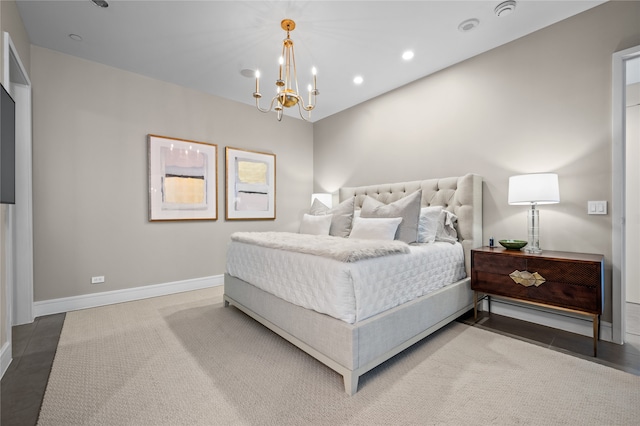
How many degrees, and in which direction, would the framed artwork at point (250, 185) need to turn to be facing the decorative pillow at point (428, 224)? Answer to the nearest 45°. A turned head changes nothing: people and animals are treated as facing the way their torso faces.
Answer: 0° — it already faces it

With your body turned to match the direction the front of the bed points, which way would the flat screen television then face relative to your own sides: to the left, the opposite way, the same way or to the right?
the opposite way

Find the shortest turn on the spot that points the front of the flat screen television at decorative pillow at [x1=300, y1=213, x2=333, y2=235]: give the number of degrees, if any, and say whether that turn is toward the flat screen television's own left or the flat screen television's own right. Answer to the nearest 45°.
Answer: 0° — it already faces it

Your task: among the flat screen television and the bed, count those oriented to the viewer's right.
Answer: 1

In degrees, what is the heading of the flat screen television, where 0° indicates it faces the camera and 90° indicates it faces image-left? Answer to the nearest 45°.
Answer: approximately 270°

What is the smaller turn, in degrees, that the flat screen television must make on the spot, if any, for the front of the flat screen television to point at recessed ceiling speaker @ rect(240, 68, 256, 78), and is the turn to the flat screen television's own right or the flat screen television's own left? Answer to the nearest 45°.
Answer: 0° — it already faces it

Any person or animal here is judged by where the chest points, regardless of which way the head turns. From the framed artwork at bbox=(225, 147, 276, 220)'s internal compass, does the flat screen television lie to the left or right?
on its right

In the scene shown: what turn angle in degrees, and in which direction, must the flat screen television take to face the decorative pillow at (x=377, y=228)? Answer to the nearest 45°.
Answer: approximately 45° to its right

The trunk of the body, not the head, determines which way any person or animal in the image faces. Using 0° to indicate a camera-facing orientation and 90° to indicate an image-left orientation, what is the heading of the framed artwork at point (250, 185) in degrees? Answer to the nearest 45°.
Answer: approximately 315°
